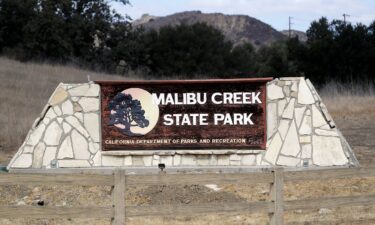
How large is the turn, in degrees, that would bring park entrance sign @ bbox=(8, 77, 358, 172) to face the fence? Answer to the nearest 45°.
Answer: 0° — it already faces it

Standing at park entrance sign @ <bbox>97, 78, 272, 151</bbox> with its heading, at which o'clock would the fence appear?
The fence is roughly at 12 o'clock from the park entrance sign.

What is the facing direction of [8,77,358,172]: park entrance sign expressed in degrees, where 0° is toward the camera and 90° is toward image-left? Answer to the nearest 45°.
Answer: approximately 0°
